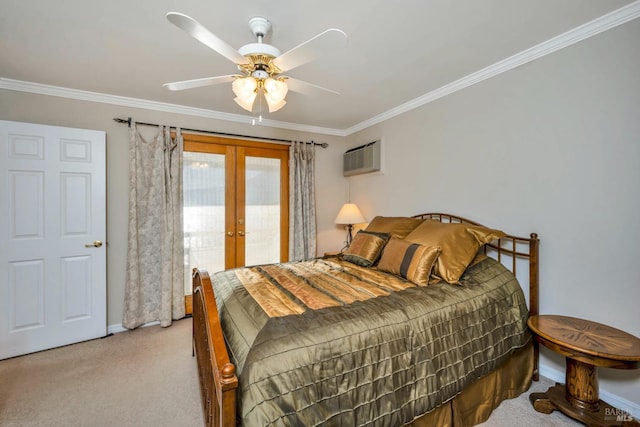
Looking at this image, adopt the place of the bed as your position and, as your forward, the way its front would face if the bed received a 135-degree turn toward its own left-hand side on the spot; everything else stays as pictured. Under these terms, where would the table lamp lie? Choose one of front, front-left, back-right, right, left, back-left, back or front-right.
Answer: left

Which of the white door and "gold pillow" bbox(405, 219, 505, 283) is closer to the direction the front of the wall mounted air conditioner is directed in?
the white door

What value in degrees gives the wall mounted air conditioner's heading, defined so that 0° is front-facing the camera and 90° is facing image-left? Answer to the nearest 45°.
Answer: approximately 45°

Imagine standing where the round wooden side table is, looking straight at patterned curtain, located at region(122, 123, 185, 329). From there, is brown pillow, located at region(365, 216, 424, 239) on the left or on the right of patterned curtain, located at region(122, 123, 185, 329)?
right

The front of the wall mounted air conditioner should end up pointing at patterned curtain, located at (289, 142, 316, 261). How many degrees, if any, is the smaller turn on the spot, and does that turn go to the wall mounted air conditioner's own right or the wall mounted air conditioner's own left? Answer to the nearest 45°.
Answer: approximately 45° to the wall mounted air conditioner's own right

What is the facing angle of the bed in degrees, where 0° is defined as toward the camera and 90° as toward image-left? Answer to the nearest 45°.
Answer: approximately 45°

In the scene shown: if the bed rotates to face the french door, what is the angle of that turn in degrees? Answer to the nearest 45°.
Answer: approximately 90° to its right

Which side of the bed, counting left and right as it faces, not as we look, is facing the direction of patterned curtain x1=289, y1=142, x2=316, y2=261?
right

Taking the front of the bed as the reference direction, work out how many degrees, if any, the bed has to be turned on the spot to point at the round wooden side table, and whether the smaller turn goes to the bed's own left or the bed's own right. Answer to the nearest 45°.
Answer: approximately 135° to the bed's own left
